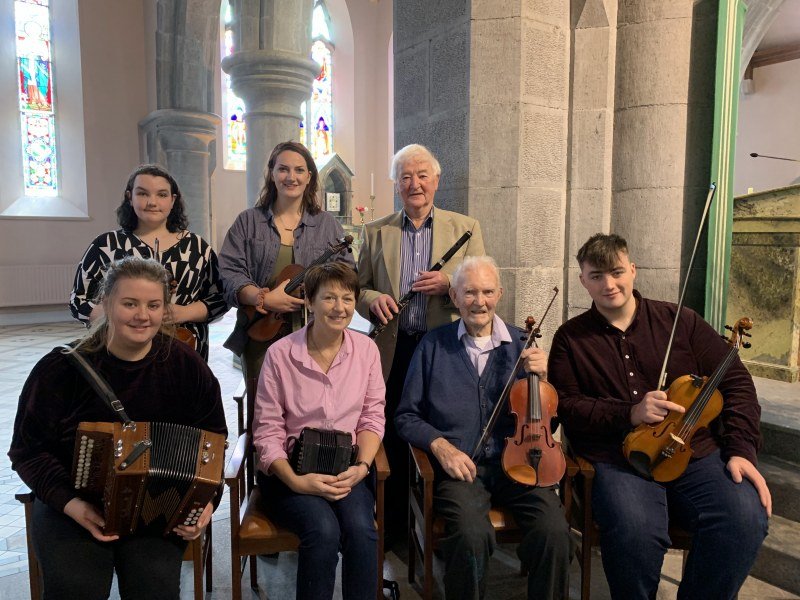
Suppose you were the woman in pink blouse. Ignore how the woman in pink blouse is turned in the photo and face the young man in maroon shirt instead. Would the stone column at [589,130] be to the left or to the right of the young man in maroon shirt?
left

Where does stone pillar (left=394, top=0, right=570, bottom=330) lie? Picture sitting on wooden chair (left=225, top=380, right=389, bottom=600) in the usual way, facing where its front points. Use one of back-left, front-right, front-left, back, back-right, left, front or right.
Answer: back-left

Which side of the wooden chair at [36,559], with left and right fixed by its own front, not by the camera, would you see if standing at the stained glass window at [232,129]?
back

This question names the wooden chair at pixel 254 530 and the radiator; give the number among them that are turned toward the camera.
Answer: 2

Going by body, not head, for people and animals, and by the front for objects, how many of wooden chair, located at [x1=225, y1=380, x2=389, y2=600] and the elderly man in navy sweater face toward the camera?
2

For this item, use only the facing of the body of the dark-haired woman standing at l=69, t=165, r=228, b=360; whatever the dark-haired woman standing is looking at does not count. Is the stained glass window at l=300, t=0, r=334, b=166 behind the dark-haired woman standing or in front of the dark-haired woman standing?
behind
